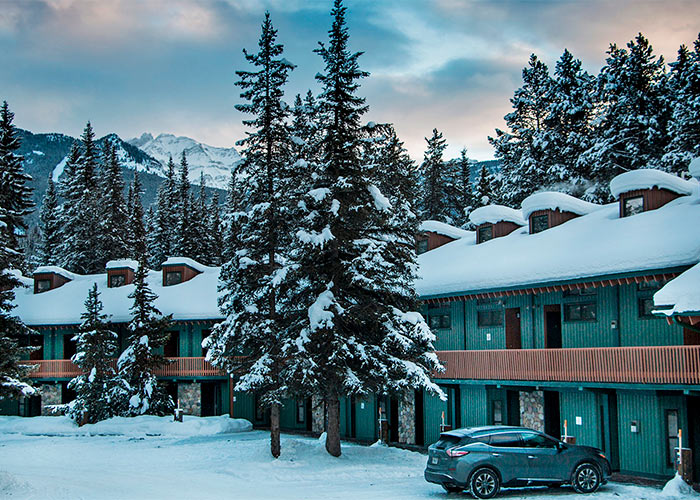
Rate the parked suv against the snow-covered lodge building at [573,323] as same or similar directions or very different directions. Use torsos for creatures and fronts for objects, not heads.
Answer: very different directions

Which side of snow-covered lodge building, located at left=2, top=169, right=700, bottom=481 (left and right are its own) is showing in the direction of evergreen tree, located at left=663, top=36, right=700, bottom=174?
back

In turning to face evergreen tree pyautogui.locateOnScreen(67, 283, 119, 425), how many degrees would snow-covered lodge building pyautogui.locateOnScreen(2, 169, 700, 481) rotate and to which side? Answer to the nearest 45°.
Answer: approximately 90° to its right

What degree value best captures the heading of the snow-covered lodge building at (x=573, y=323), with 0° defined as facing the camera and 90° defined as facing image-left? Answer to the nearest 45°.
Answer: approximately 45°

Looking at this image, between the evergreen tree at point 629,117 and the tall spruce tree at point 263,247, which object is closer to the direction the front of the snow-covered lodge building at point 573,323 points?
the tall spruce tree

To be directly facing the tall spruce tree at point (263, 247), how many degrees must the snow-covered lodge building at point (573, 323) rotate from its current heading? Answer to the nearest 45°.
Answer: approximately 45° to its right

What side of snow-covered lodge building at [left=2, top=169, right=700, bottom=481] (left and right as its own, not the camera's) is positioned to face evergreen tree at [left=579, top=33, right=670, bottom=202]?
back
